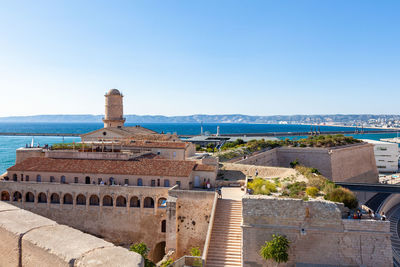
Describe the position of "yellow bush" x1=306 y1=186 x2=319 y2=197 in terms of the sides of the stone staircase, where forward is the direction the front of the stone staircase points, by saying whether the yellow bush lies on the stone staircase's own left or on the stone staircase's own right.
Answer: on the stone staircase's own left

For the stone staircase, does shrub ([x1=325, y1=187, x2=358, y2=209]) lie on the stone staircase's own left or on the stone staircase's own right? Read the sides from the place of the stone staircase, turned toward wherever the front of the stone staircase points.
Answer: on the stone staircase's own left

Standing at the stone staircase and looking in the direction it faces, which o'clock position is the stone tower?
The stone tower is roughly at 5 o'clock from the stone staircase.

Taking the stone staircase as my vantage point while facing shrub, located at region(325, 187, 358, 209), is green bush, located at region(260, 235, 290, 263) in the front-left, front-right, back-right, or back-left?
front-right

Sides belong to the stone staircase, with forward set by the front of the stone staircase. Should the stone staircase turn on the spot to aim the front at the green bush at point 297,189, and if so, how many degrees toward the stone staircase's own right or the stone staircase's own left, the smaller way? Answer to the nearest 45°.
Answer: approximately 135° to the stone staircase's own left

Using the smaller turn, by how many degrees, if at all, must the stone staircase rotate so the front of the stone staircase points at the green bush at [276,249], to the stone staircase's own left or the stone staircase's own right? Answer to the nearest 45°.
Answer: approximately 45° to the stone staircase's own left

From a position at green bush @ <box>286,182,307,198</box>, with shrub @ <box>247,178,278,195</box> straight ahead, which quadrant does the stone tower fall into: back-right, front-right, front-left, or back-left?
front-right

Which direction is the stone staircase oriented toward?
toward the camera
